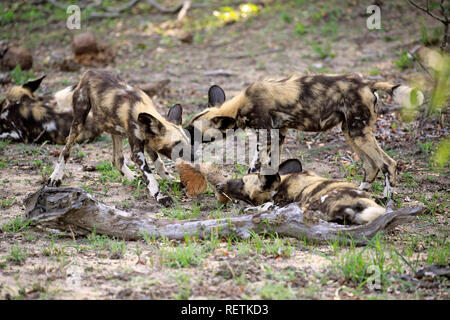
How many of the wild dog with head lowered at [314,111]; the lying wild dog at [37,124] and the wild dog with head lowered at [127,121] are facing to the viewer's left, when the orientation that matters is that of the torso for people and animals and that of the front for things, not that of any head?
2

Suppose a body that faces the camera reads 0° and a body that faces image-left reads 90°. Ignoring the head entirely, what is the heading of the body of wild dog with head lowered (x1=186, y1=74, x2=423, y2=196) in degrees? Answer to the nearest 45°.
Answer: approximately 90°

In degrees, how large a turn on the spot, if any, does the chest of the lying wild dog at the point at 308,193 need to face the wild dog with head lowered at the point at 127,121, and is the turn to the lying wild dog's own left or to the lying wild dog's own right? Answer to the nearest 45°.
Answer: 0° — it already faces it

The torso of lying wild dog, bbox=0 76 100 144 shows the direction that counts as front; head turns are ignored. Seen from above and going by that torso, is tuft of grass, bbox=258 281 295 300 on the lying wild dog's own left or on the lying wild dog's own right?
on the lying wild dog's own left

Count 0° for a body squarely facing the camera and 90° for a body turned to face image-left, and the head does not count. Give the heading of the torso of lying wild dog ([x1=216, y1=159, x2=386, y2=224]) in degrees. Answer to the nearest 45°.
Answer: approximately 135°

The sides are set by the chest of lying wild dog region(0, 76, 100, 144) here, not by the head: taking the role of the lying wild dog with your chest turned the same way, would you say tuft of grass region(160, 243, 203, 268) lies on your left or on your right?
on your left

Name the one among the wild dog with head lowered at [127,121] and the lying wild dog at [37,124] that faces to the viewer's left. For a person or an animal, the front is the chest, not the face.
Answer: the lying wild dog

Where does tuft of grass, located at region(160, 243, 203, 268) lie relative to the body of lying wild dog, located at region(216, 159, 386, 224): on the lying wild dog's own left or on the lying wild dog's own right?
on the lying wild dog's own left

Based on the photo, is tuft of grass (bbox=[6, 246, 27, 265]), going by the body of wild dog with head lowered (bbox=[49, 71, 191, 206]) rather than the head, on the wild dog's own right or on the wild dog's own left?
on the wild dog's own right

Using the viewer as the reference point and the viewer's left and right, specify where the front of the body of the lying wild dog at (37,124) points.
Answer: facing to the left of the viewer
